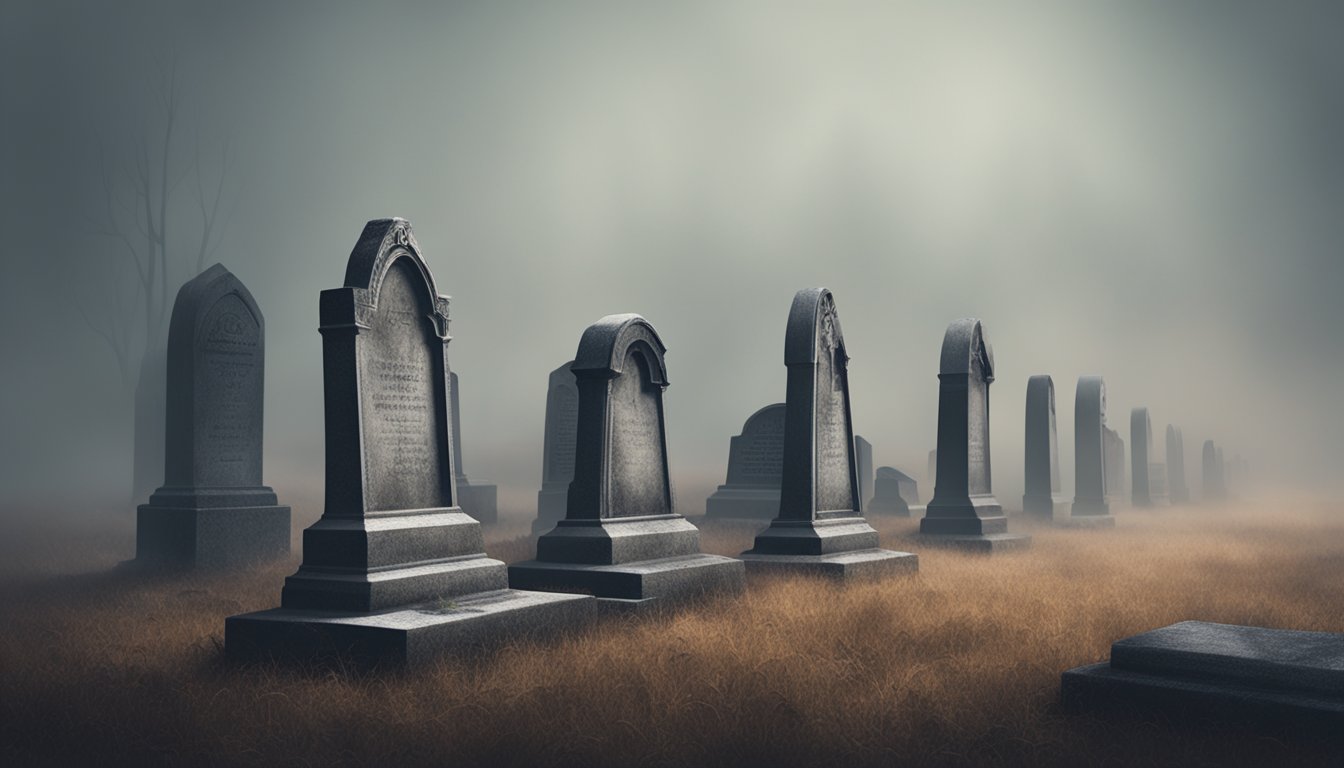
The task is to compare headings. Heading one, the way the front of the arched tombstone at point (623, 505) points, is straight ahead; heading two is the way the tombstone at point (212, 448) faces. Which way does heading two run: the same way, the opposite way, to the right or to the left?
the same way

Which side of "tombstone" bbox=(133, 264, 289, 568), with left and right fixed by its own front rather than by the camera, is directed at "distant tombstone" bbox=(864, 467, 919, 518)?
left

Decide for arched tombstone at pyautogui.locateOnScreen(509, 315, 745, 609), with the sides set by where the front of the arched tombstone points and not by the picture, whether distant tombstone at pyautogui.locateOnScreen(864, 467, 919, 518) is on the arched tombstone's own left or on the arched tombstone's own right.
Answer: on the arched tombstone's own left

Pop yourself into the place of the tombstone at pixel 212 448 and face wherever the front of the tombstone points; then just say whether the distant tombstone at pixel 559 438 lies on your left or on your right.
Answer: on your left

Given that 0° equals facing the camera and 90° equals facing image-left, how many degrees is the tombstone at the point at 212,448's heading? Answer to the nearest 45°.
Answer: approximately 315°

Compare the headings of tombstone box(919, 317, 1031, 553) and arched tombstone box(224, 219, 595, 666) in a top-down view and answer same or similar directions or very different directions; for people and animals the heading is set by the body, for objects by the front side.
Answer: same or similar directions

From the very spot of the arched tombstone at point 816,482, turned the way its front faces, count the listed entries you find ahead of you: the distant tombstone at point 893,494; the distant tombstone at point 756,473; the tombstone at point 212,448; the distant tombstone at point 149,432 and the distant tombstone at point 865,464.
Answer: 0

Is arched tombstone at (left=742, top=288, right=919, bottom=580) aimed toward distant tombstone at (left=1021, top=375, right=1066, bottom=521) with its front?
no

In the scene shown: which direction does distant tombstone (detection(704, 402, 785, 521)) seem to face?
toward the camera

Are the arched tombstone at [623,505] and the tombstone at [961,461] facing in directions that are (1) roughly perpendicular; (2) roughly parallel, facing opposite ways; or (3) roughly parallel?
roughly parallel

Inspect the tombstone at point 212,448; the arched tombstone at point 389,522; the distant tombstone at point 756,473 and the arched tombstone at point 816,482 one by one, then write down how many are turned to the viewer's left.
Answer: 0

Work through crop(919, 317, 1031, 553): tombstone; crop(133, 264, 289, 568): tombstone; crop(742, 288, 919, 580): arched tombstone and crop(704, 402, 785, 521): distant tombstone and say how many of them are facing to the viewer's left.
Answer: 0

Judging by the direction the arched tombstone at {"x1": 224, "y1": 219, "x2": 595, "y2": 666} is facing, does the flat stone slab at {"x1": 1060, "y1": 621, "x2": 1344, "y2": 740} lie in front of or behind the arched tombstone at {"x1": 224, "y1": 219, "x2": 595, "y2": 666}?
in front

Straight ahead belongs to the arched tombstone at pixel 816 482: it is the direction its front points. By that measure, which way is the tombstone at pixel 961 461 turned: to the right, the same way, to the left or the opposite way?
the same way

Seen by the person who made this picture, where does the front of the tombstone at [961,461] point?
facing the viewer and to the right of the viewer
